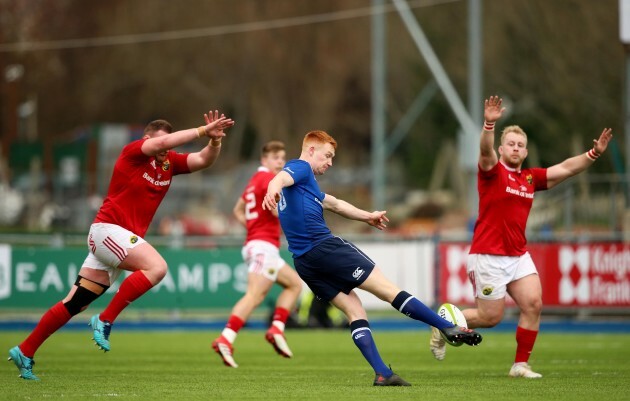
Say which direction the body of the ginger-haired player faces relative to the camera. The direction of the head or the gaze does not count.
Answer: to the viewer's right

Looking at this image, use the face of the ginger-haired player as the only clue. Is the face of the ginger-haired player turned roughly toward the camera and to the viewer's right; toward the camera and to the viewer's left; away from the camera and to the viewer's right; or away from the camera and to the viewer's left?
toward the camera and to the viewer's right
